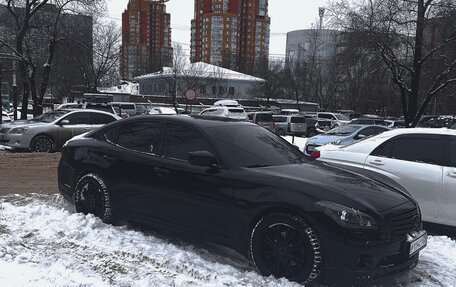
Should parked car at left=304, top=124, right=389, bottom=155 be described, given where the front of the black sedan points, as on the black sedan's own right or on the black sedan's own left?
on the black sedan's own left

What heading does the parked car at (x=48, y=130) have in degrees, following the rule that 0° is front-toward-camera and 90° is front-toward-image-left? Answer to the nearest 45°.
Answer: approximately 45°

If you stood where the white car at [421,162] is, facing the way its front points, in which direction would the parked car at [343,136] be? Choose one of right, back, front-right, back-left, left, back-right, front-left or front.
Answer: back-left

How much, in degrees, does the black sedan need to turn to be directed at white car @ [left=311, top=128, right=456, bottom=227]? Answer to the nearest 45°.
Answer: approximately 90° to its left

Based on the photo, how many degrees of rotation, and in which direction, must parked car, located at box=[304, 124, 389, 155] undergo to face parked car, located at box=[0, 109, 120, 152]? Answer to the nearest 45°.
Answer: approximately 45° to its right

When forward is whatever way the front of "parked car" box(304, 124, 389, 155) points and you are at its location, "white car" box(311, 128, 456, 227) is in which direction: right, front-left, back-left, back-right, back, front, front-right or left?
front-left

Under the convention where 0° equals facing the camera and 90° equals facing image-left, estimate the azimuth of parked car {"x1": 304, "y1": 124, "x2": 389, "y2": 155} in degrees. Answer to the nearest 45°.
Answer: approximately 45°

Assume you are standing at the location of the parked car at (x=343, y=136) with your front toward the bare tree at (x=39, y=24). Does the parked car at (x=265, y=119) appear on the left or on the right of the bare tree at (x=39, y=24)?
right

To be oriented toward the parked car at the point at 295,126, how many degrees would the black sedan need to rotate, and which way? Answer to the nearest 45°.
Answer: approximately 135° to its left

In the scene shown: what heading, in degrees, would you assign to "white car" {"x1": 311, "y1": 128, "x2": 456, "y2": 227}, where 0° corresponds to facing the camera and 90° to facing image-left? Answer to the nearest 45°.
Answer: approximately 315°

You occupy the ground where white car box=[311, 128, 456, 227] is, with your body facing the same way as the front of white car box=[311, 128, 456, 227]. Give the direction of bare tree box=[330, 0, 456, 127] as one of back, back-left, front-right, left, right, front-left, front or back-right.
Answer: back-left

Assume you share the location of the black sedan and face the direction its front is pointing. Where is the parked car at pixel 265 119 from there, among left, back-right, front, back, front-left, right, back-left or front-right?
back-left
